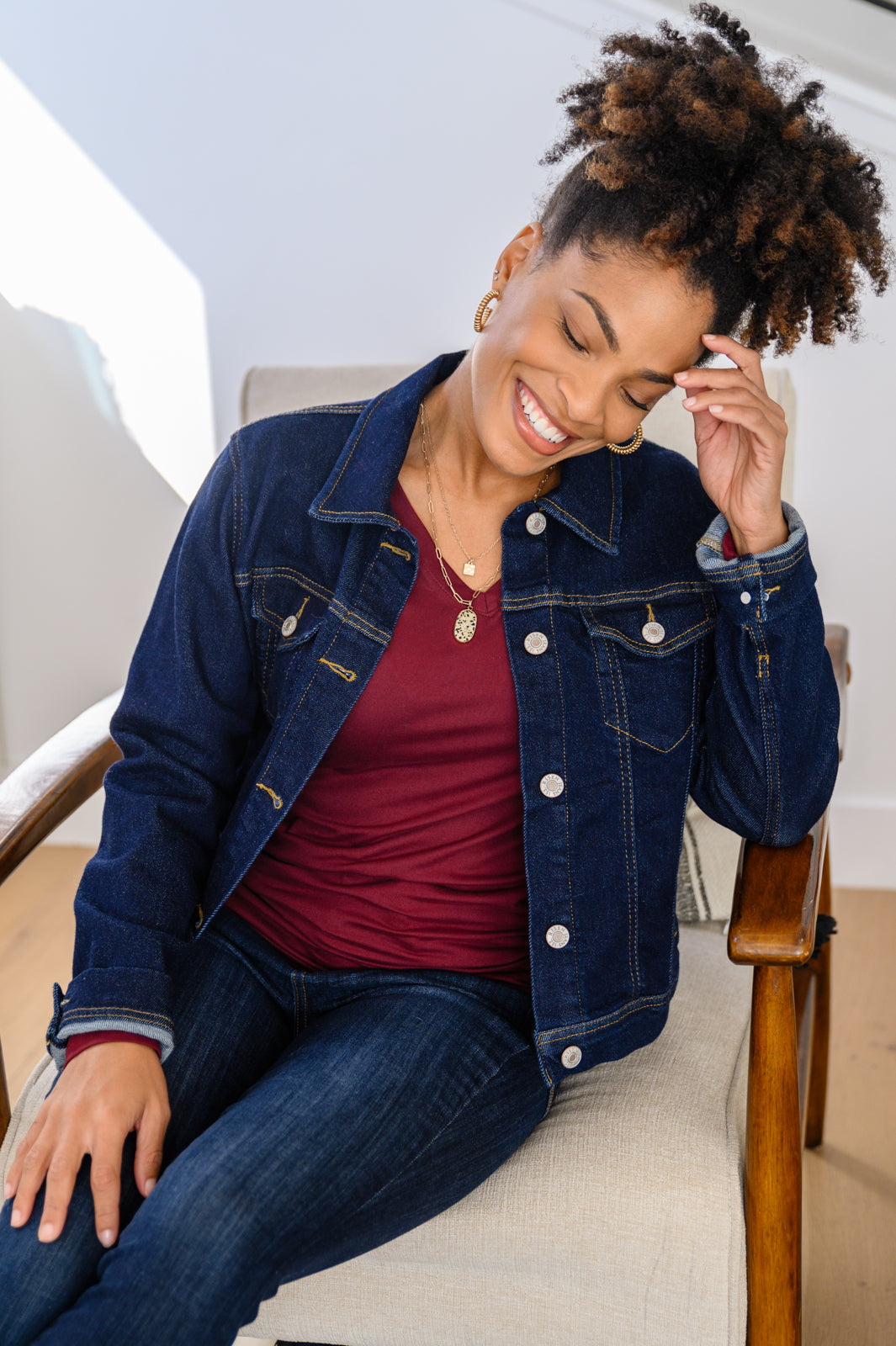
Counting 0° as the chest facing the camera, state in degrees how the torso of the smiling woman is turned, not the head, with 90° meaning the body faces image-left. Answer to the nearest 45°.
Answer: approximately 0°
